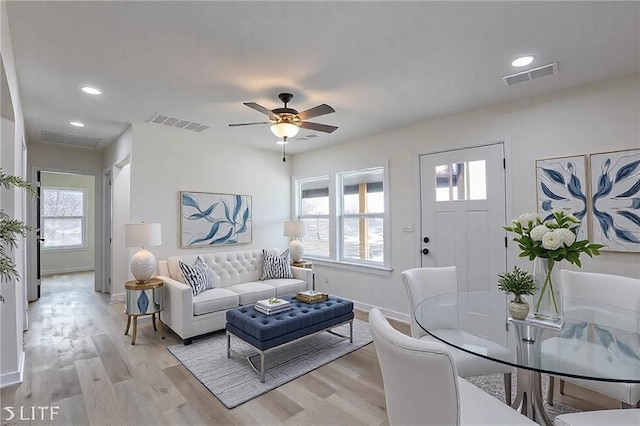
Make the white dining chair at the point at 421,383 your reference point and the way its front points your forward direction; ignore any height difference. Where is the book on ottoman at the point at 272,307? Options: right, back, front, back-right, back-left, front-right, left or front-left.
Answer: left

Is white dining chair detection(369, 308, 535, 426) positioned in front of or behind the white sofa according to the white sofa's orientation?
in front

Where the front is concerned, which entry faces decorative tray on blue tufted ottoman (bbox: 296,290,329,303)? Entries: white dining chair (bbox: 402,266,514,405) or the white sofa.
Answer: the white sofa

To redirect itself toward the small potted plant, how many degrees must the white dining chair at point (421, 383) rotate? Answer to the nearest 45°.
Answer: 0° — it already faces it

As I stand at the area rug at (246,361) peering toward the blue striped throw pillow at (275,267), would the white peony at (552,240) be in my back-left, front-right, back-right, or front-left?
back-right

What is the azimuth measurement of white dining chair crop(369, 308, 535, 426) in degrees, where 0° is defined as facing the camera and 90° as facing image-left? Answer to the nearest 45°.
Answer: approximately 225°

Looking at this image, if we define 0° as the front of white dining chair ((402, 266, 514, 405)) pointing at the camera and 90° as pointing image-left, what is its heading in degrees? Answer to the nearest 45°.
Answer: approximately 315°

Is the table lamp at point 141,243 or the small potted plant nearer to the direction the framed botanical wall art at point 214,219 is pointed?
the small potted plant

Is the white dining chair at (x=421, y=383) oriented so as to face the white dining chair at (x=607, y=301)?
yes

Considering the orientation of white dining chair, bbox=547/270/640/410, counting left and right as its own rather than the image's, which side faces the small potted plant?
front
